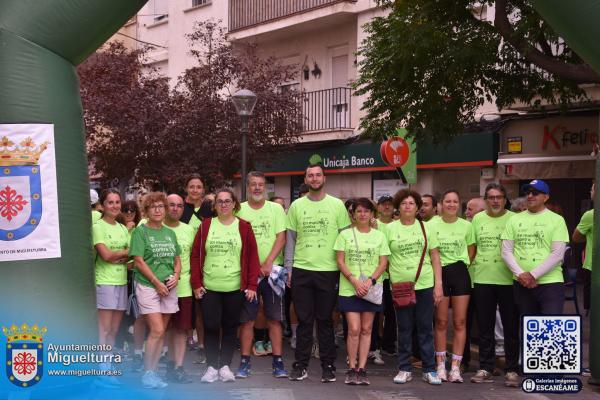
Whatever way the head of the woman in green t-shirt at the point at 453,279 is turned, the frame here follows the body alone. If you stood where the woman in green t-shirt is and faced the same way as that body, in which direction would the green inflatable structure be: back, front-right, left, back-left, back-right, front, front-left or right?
front-right

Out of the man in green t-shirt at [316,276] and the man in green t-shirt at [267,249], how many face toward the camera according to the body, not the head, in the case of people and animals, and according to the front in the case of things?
2

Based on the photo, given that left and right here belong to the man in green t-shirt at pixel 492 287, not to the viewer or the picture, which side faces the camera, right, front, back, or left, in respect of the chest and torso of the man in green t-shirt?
front

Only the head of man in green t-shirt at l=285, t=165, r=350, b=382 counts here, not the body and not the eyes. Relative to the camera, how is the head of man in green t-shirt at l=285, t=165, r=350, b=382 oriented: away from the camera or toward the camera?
toward the camera

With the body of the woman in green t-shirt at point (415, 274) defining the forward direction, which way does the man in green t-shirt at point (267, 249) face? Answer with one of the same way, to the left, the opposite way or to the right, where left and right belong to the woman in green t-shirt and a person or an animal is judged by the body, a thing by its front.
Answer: the same way

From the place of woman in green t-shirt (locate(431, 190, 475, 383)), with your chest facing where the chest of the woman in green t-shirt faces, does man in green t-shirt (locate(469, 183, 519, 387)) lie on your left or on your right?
on your left

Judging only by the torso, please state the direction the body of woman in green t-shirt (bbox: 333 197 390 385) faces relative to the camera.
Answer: toward the camera

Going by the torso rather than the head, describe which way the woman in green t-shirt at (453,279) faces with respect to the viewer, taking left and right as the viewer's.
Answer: facing the viewer

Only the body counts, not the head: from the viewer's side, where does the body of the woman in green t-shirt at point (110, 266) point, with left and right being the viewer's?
facing the viewer and to the right of the viewer

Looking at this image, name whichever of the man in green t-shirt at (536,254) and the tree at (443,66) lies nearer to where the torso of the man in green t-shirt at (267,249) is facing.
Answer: the man in green t-shirt

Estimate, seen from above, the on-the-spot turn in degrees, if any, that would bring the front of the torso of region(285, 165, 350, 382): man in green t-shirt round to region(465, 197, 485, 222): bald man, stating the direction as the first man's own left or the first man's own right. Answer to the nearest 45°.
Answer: approximately 135° to the first man's own left

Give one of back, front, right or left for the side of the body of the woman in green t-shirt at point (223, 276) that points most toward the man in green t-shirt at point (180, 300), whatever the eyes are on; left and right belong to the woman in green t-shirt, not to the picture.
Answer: right

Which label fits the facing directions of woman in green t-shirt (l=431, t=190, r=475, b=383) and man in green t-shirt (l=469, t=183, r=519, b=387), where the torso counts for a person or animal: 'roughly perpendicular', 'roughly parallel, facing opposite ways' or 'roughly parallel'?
roughly parallel

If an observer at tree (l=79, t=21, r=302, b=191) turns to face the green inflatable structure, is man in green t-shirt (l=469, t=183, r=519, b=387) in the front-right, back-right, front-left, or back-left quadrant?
front-left

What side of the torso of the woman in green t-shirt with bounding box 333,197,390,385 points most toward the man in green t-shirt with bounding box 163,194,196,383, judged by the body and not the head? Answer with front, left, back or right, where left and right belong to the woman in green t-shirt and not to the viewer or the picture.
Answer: right

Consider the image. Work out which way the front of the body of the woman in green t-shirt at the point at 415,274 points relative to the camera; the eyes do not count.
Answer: toward the camera

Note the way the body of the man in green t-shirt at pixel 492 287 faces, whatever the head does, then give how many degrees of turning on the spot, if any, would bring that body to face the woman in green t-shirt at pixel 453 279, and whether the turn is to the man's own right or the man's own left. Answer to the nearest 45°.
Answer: approximately 90° to the man's own right

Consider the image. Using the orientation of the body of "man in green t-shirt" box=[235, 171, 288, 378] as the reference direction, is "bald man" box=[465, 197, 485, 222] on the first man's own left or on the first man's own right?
on the first man's own left

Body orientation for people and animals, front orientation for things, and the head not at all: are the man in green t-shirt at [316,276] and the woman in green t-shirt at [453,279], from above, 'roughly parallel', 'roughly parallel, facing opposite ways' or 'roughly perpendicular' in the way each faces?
roughly parallel
